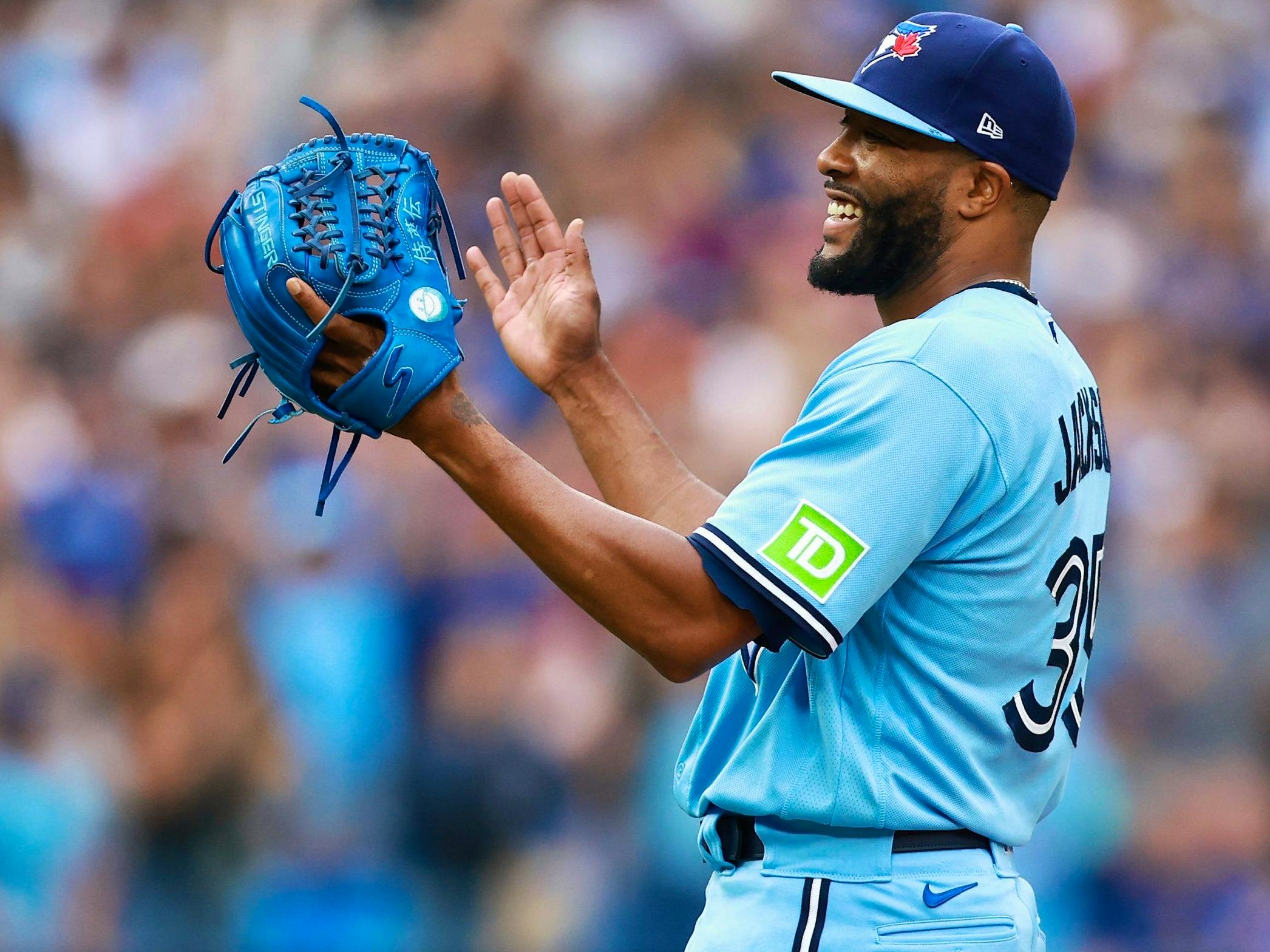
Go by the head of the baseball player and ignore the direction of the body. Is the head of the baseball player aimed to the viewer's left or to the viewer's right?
to the viewer's left

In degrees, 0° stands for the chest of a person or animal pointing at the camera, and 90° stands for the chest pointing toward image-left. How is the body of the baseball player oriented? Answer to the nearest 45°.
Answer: approximately 90°
